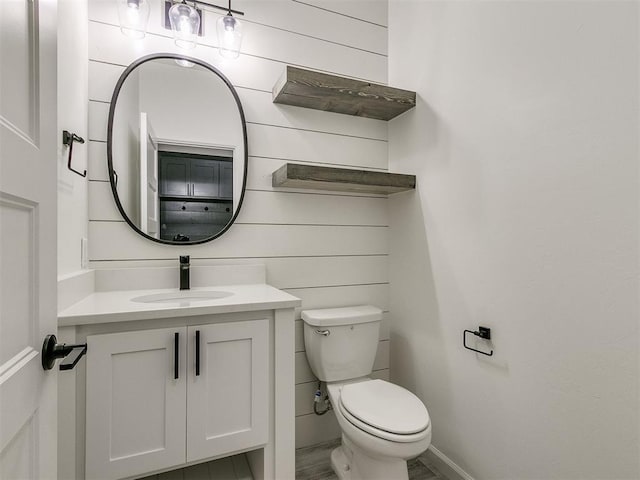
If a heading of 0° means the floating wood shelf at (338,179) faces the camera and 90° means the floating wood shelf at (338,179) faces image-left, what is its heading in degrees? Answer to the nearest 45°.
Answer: approximately 315°

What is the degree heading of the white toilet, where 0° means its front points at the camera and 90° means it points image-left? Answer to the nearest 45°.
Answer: approximately 315°

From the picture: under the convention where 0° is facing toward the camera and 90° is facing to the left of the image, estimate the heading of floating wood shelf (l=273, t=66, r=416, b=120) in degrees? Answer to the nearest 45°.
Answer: approximately 315°

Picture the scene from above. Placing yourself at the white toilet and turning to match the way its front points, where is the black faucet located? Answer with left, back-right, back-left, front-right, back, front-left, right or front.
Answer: back-right

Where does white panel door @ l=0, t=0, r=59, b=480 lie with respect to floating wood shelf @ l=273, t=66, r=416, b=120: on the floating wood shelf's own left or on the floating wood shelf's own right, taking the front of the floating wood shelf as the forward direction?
on the floating wood shelf's own right

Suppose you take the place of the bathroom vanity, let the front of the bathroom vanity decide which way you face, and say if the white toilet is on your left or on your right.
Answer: on your left

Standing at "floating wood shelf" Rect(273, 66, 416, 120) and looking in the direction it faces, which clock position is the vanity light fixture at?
The vanity light fixture is roughly at 4 o'clock from the floating wood shelf.
